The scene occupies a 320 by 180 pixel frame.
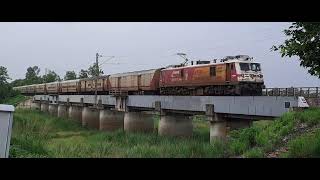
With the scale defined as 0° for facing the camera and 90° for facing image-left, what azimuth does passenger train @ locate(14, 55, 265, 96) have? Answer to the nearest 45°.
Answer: approximately 315°

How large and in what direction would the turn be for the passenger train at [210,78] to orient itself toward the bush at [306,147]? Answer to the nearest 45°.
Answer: approximately 45° to its right

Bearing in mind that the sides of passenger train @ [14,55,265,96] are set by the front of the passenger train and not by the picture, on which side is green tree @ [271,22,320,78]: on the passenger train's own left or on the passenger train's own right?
on the passenger train's own right
